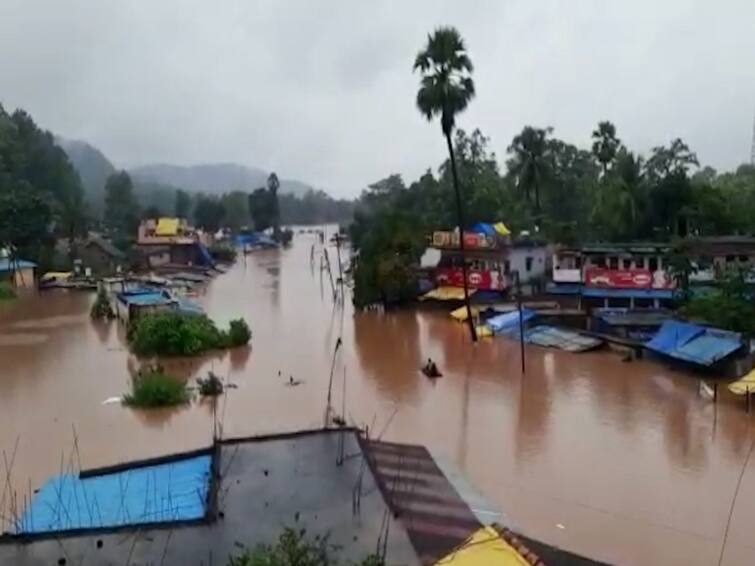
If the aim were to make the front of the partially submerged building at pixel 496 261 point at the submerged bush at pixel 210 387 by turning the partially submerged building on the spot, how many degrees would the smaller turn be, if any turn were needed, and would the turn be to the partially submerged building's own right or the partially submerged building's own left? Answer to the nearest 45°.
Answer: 0° — it already faces it

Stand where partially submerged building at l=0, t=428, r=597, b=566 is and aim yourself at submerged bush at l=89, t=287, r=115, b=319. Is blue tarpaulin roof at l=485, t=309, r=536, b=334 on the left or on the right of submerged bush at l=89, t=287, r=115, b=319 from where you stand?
right

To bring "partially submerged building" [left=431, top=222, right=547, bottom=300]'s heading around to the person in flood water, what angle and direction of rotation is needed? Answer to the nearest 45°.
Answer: approximately 45° to its left

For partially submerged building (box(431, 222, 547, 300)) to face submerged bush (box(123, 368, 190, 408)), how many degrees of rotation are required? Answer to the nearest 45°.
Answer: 0° — it already faces it

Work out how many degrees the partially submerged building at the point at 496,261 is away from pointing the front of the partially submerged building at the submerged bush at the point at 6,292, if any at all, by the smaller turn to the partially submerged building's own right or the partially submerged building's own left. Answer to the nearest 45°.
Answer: approximately 45° to the partially submerged building's own right

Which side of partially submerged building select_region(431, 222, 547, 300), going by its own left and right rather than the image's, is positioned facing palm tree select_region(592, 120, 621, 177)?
back

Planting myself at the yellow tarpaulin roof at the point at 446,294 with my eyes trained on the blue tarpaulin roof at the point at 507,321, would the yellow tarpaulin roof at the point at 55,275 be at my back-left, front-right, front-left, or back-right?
back-right

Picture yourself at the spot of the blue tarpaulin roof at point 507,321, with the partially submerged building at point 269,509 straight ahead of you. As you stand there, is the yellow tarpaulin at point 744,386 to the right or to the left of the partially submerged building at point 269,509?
left

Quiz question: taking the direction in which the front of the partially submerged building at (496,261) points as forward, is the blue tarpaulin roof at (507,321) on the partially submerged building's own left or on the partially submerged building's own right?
on the partially submerged building's own left

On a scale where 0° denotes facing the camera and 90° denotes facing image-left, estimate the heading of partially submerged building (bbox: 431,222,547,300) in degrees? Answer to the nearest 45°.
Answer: approximately 45°

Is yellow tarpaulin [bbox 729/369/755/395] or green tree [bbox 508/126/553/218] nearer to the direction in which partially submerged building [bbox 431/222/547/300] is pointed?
the yellow tarpaulin
